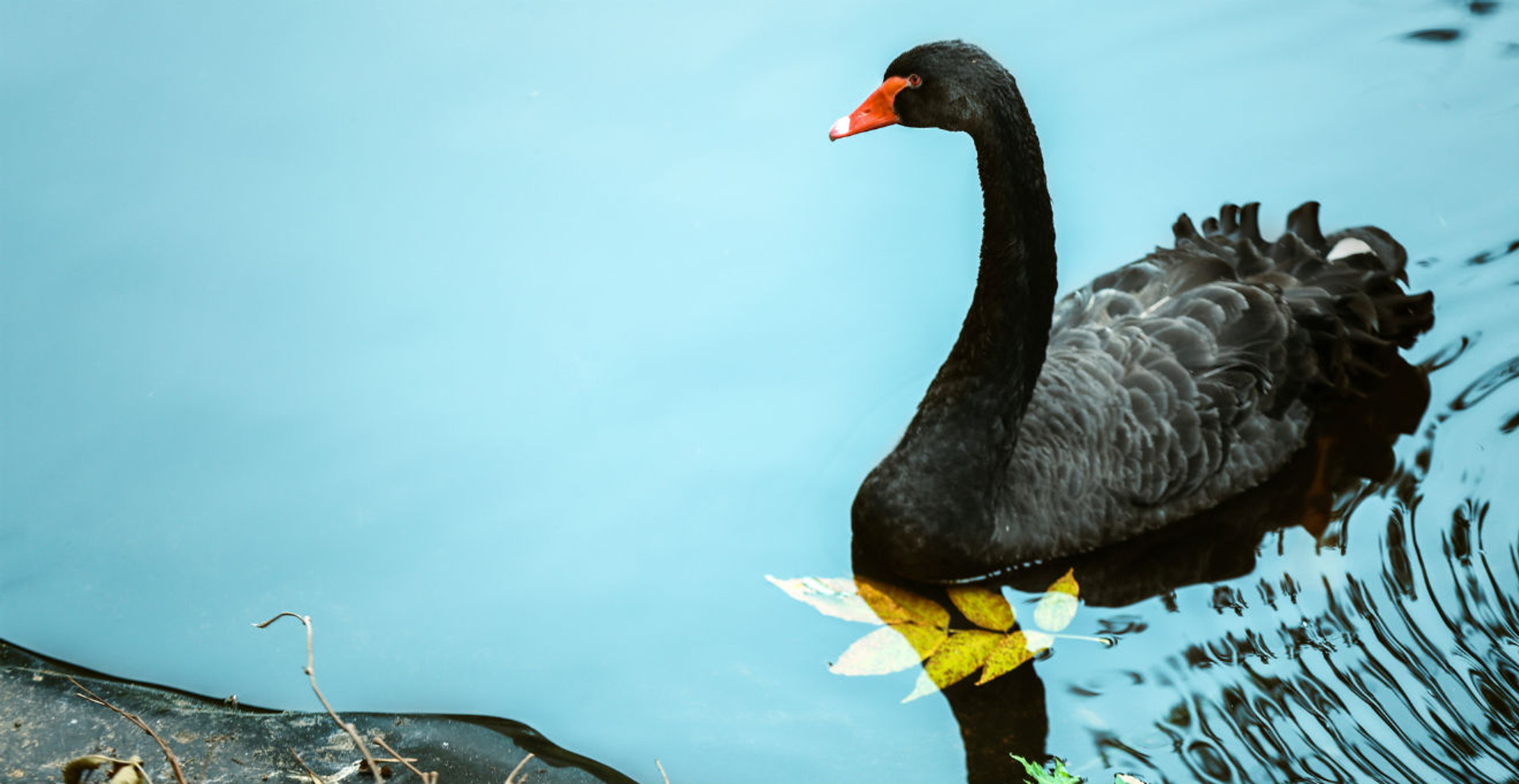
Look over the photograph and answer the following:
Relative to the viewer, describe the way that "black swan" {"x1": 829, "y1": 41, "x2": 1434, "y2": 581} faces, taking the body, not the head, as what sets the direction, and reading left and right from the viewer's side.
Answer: facing the viewer and to the left of the viewer

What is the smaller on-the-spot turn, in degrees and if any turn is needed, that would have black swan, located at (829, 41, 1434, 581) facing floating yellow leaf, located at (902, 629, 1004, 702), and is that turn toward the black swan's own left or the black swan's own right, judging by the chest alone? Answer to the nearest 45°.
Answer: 0° — it already faces it

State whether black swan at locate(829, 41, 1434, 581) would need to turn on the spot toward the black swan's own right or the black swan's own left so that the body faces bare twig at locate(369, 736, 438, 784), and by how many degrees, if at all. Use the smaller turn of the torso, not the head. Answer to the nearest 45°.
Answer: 0° — it already faces it

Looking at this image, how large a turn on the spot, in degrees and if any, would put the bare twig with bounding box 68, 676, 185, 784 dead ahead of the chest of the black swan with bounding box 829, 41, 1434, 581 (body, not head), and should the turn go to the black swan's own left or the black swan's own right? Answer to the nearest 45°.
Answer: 0° — it already faces it

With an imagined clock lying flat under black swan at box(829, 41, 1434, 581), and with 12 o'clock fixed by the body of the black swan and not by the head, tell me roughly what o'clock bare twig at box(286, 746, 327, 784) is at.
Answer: The bare twig is roughly at 12 o'clock from the black swan.
